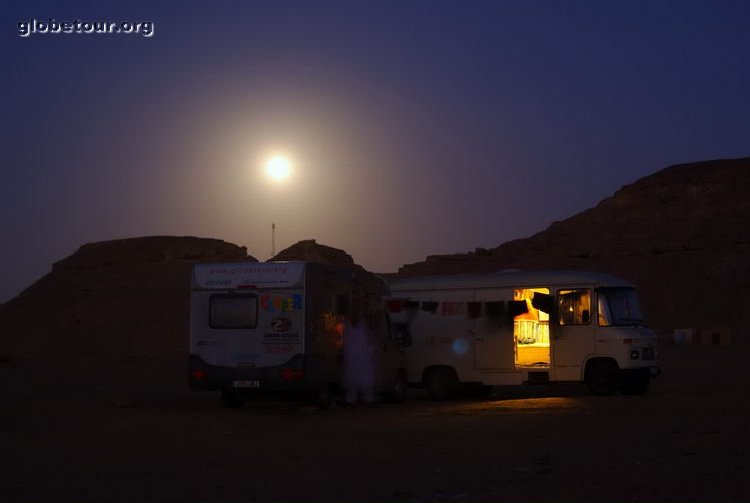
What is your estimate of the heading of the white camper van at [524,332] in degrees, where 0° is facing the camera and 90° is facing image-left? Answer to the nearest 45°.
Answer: approximately 315°

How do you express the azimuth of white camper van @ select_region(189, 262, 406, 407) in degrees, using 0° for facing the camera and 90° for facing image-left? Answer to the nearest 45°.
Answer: approximately 225°
